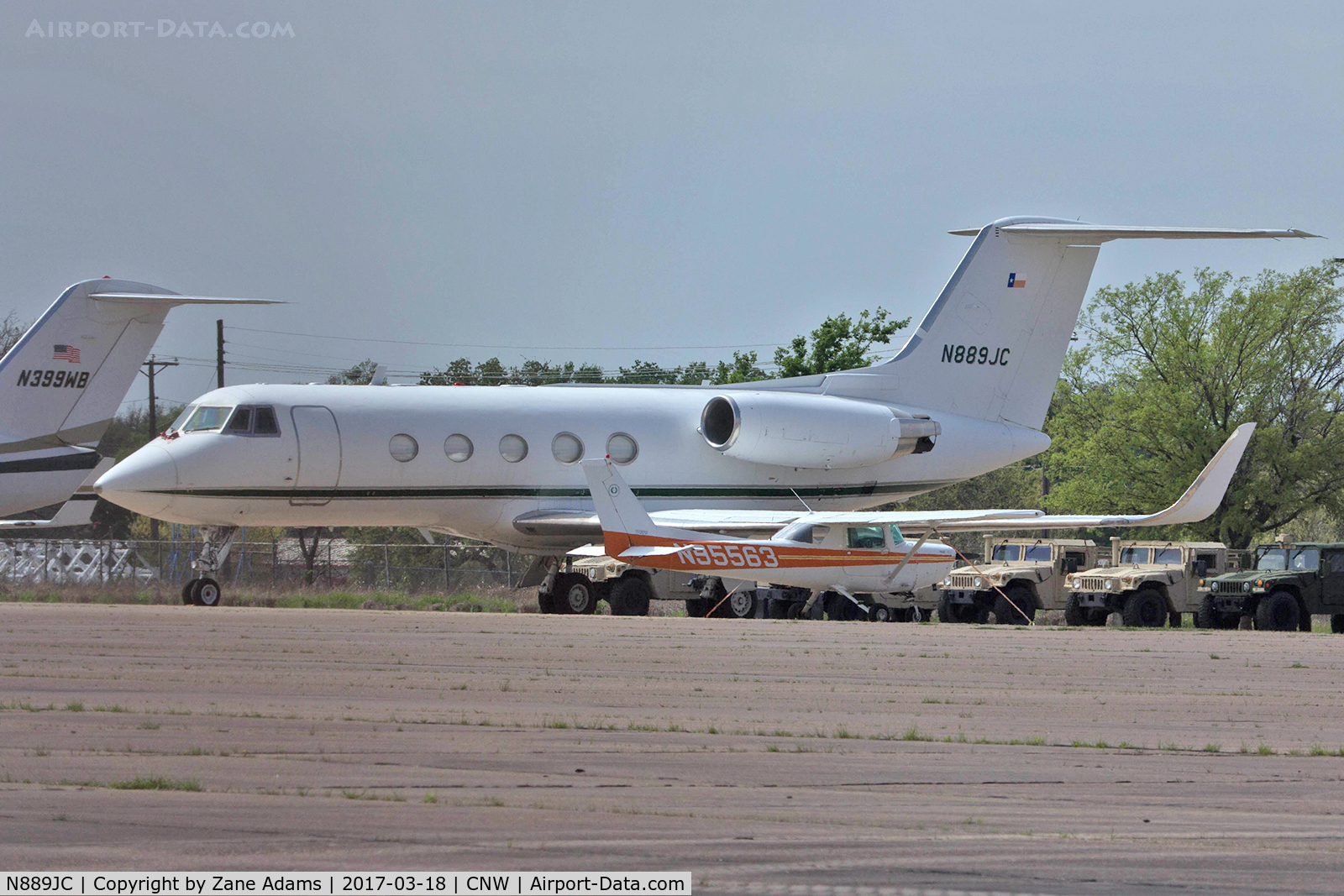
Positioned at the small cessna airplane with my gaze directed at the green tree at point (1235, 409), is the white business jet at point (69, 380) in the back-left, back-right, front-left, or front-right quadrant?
front-left

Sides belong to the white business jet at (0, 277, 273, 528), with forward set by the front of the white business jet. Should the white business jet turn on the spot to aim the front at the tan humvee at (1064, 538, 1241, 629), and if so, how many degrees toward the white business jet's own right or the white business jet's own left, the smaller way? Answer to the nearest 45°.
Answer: approximately 135° to the white business jet's own left

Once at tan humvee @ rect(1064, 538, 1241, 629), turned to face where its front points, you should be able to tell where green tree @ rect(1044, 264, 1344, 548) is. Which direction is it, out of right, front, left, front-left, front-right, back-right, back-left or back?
back-right

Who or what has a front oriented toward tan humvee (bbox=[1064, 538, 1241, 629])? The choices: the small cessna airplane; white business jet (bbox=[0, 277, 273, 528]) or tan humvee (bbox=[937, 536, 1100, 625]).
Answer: the small cessna airplane

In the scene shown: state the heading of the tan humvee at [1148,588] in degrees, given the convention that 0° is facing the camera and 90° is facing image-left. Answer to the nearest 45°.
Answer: approximately 45°

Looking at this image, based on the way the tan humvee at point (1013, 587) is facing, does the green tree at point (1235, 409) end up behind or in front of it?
behind

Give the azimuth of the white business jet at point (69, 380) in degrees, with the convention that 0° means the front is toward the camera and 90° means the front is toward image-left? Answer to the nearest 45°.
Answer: approximately 45°

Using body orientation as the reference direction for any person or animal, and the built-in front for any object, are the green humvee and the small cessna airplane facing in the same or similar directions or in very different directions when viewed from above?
very different directions

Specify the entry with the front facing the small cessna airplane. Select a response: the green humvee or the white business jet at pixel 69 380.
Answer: the green humvee

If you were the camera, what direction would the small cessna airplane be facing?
facing away from the viewer and to the right of the viewer

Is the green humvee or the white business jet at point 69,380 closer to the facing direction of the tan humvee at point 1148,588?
the white business jet

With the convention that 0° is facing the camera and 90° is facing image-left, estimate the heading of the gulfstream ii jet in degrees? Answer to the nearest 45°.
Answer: approximately 45°
